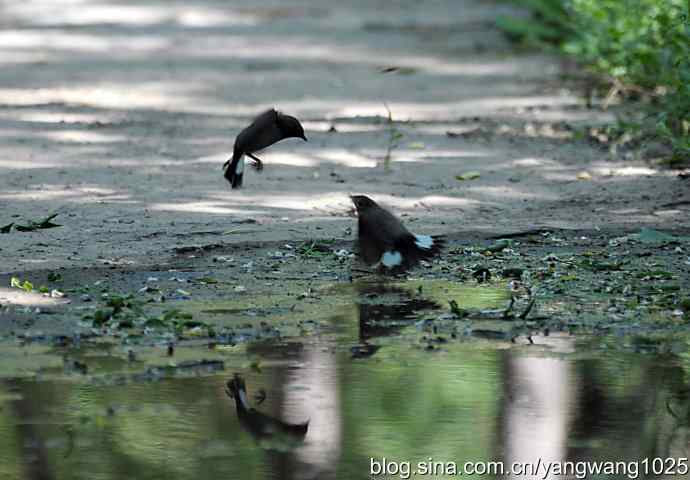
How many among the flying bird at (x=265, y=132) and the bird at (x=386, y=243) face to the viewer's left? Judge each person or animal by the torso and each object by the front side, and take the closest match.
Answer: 1

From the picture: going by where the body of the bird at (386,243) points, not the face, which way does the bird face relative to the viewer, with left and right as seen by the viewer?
facing to the left of the viewer

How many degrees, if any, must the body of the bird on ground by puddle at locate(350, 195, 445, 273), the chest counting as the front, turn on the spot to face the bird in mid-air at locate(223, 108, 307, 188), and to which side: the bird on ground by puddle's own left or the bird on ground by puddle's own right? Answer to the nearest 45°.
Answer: approximately 45° to the bird on ground by puddle's own right

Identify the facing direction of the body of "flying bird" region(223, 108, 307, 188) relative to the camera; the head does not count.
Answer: to the viewer's right

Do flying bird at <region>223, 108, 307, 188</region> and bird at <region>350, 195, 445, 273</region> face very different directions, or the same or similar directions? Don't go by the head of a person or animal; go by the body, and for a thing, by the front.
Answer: very different directions
